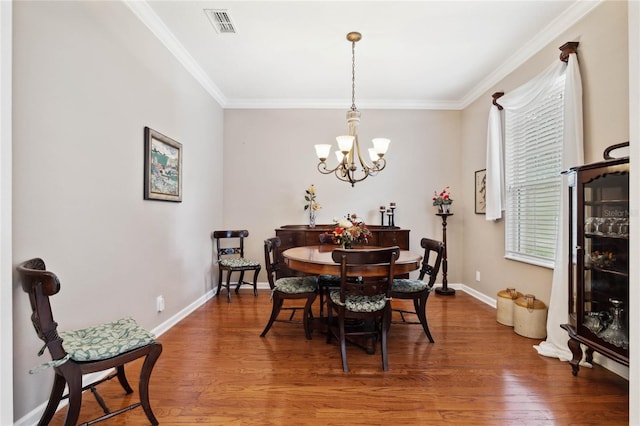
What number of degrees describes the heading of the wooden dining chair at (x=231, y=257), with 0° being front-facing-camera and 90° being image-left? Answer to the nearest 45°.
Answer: approximately 315°

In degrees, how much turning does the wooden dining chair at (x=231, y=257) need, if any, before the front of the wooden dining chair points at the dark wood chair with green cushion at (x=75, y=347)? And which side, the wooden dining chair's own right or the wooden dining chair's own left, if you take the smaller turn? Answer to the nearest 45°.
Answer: approximately 45° to the wooden dining chair's own right

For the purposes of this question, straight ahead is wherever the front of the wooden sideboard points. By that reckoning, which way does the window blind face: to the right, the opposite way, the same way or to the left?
to the right

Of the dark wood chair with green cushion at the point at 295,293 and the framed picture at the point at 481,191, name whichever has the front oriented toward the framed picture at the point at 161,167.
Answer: the framed picture at the point at 481,191

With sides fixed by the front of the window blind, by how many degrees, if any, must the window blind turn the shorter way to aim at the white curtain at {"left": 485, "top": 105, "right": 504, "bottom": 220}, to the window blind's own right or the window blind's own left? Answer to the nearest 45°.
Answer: approximately 90° to the window blind's own right

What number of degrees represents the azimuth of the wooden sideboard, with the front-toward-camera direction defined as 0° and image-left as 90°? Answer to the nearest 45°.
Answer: approximately 0°

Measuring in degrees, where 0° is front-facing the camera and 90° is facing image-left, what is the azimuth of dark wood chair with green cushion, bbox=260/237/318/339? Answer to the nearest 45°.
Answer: approximately 270°

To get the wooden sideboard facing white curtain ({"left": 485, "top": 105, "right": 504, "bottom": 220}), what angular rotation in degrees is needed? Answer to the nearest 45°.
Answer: approximately 90° to its left

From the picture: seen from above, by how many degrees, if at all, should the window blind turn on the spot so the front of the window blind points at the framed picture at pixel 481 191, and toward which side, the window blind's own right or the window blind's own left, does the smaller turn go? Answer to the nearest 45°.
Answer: approximately 90° to the window blind's own right

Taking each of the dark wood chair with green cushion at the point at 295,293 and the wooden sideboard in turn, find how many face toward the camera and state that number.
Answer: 1

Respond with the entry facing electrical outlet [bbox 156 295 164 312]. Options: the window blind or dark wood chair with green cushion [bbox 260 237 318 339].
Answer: the window blind
